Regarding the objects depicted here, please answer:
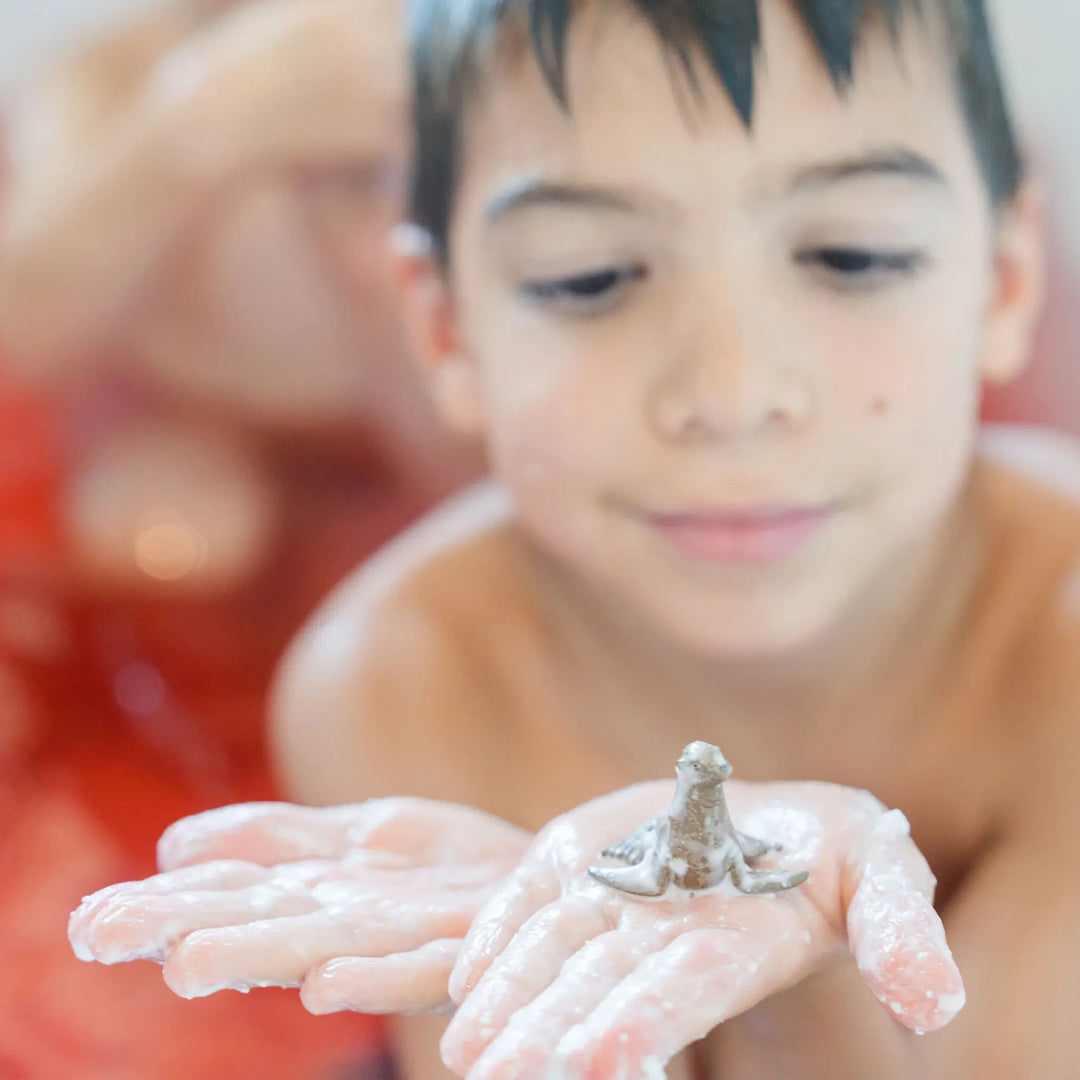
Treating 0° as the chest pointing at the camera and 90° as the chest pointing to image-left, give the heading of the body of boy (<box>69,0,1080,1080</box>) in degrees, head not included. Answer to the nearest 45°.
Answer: approximately 0°
